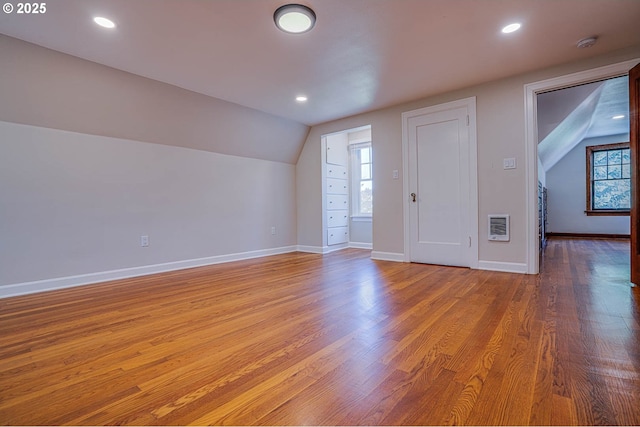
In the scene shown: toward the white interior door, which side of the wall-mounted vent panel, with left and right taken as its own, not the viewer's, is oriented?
right

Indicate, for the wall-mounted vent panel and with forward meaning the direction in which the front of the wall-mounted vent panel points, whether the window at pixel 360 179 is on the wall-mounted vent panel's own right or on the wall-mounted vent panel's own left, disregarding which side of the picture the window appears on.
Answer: on the wall-mounted vent panel's own right

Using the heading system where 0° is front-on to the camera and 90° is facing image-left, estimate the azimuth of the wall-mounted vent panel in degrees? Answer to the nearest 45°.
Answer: approximately 0°

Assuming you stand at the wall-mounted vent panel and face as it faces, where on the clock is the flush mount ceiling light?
The flush mount ceiling light is roughly at 1 o'clock from the wall-mounted vent panel.

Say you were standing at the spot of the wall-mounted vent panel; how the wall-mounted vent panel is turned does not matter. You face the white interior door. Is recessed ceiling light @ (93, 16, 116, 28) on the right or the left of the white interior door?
left

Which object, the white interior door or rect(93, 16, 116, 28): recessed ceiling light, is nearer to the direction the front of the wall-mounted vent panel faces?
the recessed ceiling light

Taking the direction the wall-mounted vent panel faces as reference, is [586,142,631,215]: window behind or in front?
behind

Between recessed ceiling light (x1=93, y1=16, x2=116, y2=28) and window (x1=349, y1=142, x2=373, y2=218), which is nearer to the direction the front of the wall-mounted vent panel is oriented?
the recessed ceiling light
